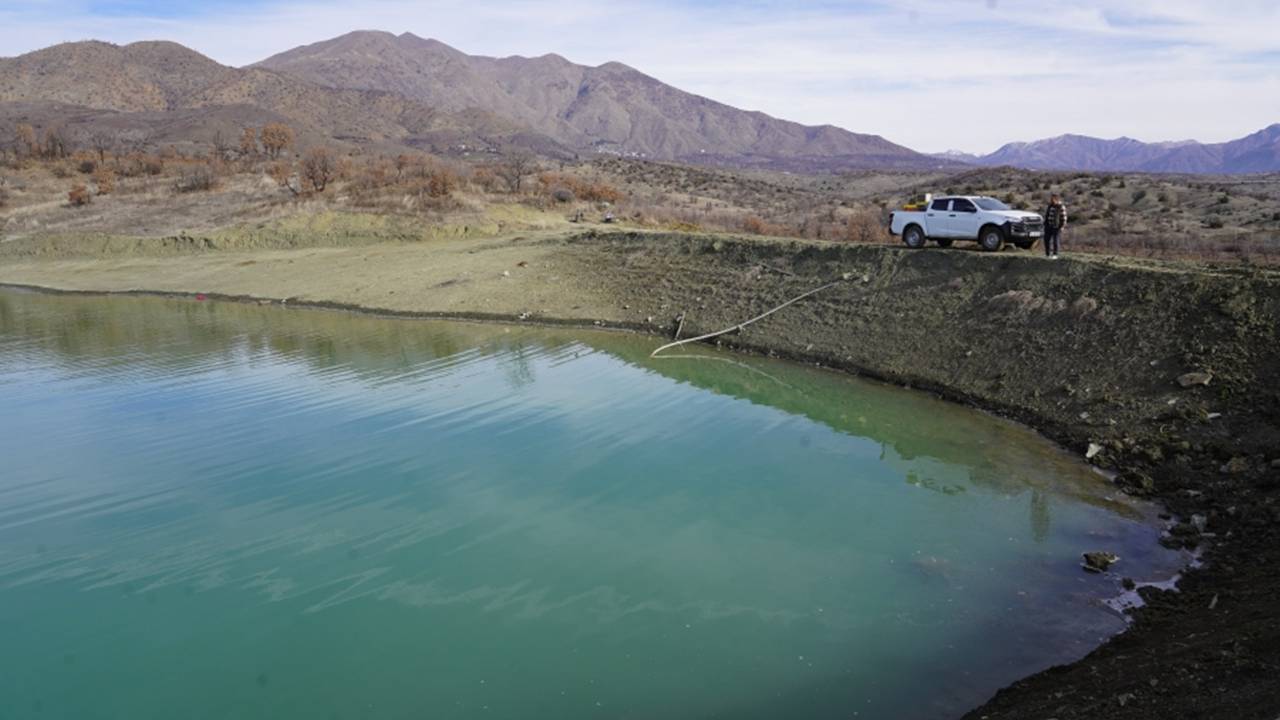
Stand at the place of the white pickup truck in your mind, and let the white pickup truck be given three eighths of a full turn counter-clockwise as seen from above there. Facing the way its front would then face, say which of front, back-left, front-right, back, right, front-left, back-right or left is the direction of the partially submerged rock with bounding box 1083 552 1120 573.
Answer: back

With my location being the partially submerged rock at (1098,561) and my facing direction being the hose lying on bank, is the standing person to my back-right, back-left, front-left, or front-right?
front-right

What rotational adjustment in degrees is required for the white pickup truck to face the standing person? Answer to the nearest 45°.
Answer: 0° — it already faces them

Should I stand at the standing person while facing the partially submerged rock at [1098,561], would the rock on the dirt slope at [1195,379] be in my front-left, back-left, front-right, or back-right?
front-left

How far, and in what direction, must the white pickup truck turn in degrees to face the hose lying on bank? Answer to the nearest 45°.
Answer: approximately 135° to its right

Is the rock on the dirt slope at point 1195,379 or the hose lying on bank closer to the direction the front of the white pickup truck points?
the rock on the dirt slope
